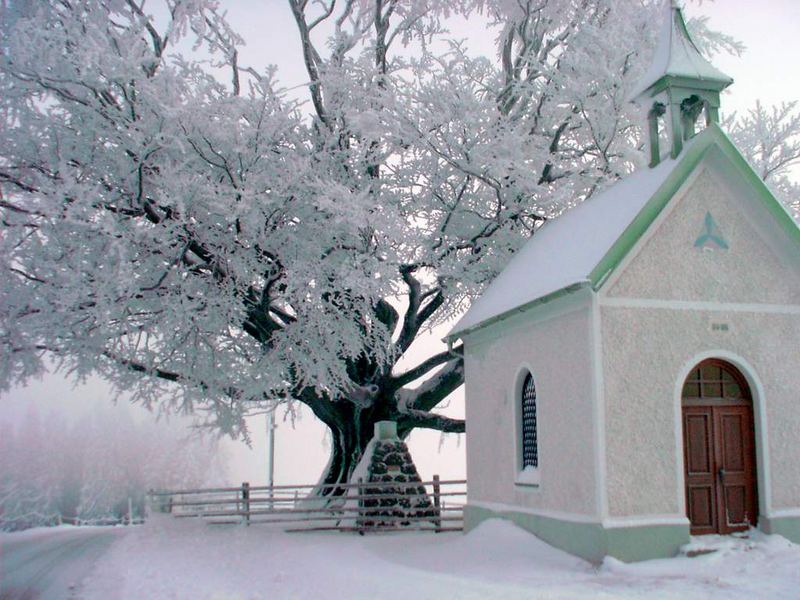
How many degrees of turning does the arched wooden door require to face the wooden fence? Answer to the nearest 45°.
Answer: approximately 135° to its right

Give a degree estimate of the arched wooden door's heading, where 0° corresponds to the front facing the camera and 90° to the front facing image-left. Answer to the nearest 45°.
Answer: approximately 0°

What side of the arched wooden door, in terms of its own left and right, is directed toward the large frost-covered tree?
back
